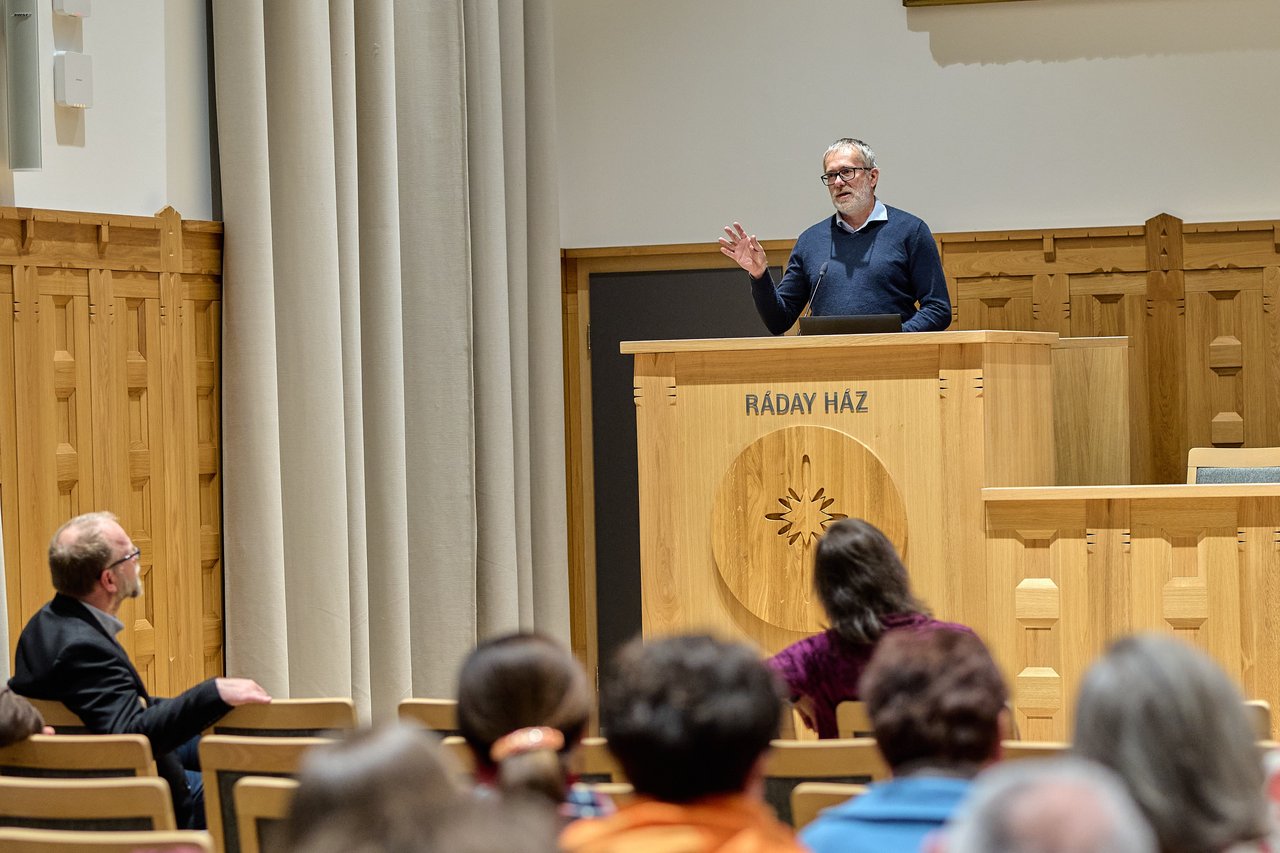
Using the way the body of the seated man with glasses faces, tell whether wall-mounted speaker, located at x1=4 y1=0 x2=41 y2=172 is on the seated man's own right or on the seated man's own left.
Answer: on the seated man's own left

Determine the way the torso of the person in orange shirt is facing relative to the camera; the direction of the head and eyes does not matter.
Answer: away from the camera

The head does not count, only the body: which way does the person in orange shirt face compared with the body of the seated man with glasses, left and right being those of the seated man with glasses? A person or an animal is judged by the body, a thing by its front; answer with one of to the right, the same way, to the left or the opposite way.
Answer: to the left

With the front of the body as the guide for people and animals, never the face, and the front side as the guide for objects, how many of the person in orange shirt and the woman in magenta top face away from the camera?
2

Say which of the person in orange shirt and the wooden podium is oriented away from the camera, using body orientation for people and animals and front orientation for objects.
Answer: the person in orange shirt

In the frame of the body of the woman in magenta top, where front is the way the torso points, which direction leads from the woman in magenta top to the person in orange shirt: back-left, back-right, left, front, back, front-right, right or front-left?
back

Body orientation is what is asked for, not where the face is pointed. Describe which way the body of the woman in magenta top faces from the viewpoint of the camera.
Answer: away from the camera

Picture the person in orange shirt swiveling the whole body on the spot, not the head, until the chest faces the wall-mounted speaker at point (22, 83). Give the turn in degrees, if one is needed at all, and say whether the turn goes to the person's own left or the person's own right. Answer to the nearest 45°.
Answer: approximately 45° to the person's own left

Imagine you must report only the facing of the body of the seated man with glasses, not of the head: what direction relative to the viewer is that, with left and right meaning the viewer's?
facing to the right of the viewer

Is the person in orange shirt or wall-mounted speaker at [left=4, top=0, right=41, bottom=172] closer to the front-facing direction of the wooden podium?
the person in orange shirt
